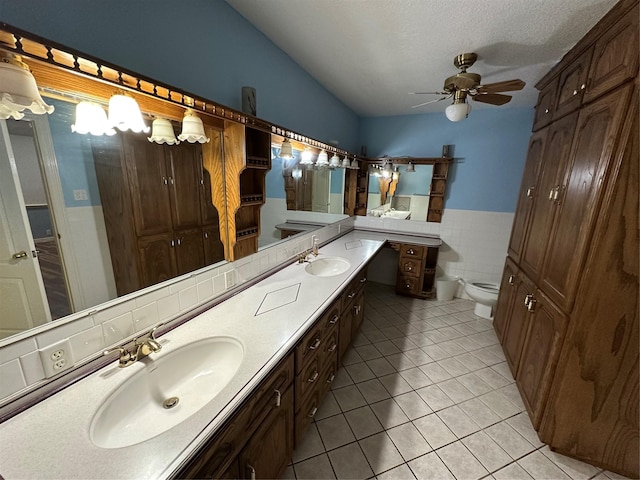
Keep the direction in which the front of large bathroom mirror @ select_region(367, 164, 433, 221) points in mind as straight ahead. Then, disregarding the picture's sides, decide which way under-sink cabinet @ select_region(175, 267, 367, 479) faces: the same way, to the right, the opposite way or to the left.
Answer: to the left

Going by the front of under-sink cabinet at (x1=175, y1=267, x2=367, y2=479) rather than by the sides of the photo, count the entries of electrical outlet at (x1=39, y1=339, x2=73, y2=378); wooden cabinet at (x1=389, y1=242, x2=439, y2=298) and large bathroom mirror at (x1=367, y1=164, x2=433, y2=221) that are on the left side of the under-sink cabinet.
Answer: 2

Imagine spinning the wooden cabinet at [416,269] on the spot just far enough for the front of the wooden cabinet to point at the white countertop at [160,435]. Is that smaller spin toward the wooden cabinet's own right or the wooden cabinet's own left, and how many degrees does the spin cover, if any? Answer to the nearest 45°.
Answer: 0° — it already faces it

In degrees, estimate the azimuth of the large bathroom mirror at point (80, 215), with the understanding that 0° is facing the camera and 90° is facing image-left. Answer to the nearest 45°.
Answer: approximately 315°

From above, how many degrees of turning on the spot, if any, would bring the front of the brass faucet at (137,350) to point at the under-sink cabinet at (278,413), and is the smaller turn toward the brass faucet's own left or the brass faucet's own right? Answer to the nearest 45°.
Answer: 0° — it already faces it

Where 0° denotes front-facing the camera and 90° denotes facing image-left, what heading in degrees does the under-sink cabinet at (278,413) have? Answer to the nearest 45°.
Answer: approximately 315°

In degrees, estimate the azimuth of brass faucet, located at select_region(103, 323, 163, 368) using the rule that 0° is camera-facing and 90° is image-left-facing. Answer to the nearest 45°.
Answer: approximately 315°

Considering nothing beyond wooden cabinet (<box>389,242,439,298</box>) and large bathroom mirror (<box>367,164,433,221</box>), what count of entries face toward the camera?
2

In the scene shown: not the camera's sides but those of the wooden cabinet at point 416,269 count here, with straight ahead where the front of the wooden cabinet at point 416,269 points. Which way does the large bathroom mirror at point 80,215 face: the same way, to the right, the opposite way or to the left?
to the left

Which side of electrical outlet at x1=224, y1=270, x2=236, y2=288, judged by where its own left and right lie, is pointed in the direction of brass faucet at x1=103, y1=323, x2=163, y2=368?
right
